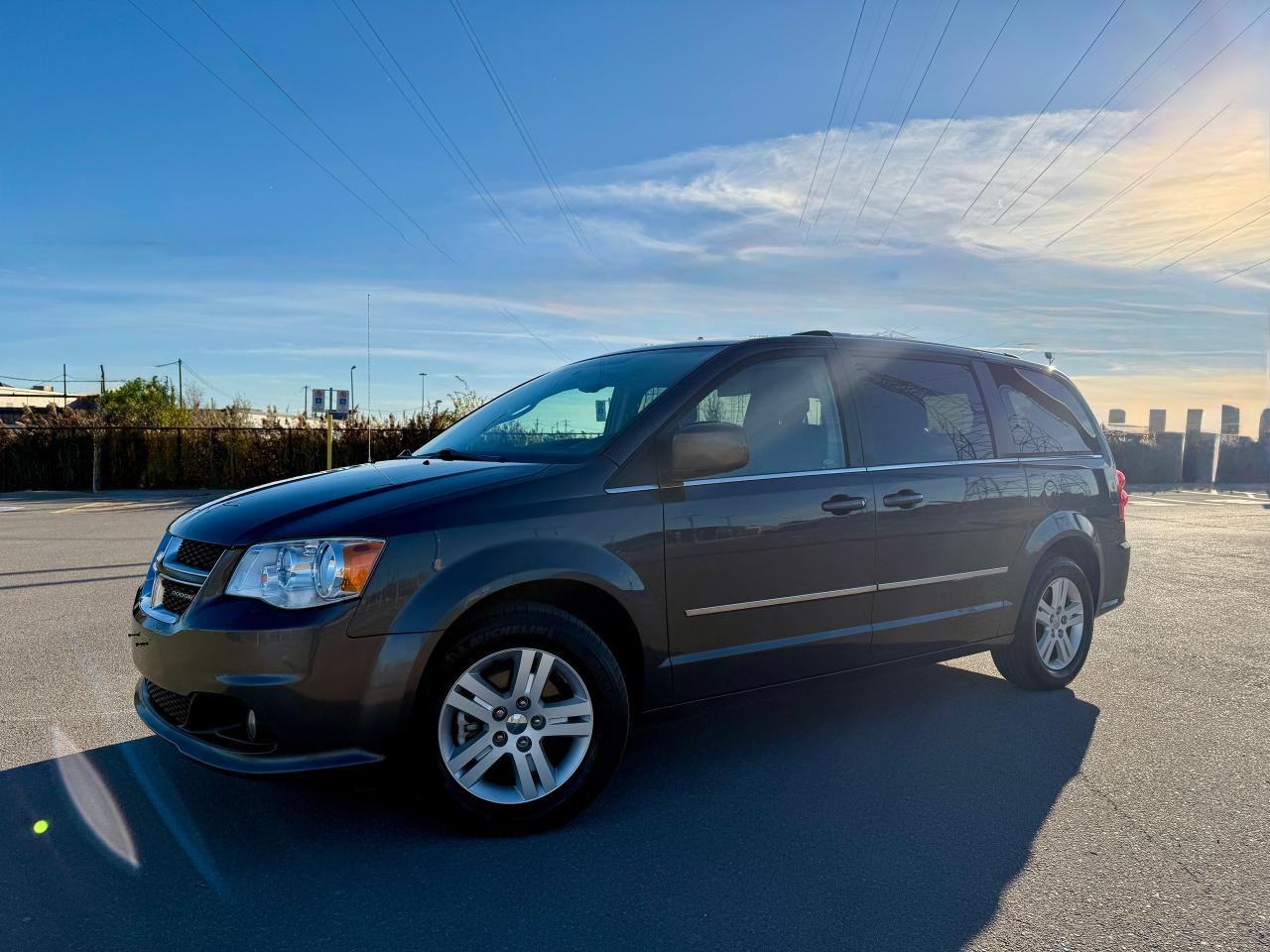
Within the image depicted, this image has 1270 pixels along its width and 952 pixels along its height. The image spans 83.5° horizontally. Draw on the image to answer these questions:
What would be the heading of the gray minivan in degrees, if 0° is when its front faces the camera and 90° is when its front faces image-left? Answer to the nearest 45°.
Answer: approximately 45°

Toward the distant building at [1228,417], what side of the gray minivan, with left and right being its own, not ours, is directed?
back

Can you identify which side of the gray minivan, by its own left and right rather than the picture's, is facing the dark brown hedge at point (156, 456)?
right
